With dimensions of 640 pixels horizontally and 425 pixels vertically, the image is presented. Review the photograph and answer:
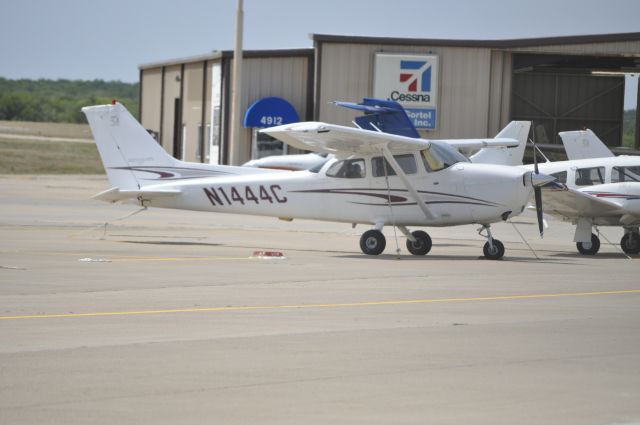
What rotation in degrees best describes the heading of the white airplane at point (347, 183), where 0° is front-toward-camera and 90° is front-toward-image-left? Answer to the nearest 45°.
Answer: approximately 270°

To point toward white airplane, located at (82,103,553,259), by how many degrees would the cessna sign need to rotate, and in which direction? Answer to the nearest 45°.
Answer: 0° — it already faces it

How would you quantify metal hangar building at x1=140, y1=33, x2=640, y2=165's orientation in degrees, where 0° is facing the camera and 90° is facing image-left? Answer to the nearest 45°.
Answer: approximately 0°

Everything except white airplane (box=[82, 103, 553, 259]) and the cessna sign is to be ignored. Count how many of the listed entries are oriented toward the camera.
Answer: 1

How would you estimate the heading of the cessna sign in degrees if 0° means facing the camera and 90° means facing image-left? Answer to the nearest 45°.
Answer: approximately 0°

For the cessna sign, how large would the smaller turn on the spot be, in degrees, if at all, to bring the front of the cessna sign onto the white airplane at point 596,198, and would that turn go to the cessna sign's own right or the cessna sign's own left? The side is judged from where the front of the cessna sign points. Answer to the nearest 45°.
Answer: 0° — it already faces it
